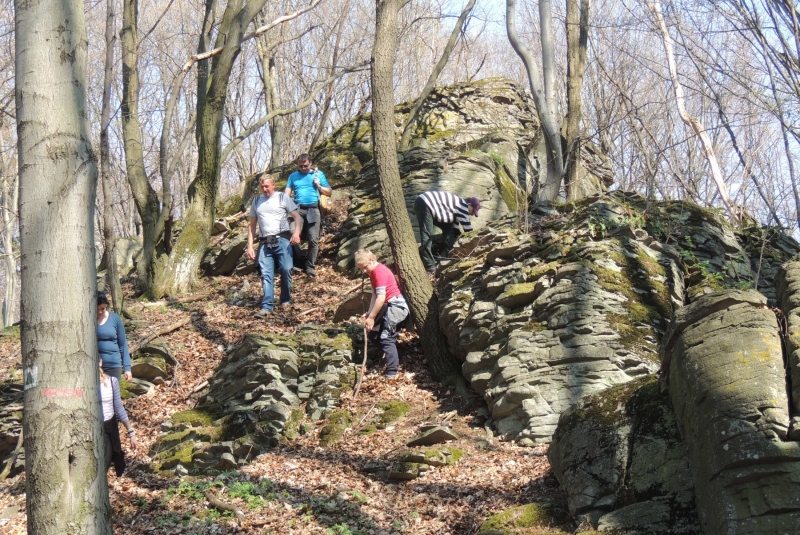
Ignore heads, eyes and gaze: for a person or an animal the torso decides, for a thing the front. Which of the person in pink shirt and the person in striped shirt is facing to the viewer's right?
the person in striped shirt

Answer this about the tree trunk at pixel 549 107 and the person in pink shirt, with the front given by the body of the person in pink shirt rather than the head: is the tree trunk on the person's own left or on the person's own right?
on the person's own right

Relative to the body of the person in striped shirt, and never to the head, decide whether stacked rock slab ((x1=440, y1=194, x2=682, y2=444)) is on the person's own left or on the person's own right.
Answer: on the person's own right

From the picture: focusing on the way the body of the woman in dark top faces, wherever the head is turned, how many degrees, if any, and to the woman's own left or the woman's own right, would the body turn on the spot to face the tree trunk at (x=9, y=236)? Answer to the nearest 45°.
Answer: approximately 135° to the woman's own right

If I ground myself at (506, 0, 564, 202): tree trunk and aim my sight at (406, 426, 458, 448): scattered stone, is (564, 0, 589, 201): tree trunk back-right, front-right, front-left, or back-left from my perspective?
back-left

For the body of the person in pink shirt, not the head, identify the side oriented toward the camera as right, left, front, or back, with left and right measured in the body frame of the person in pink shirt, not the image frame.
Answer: left

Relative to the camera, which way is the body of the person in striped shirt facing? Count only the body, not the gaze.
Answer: to the viewer's right

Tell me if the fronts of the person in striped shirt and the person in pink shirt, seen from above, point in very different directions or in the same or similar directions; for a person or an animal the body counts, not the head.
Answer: very different directions
